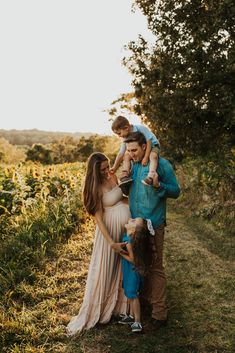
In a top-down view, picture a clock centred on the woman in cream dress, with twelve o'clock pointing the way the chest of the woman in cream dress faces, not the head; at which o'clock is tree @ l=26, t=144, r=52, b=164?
The tree is roughly at 7 o'clock from the woman in cream dress.

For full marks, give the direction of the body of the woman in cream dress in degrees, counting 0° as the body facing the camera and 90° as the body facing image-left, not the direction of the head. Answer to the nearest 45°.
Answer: approximately 315°

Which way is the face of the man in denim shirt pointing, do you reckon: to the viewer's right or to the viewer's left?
to the viewer's left

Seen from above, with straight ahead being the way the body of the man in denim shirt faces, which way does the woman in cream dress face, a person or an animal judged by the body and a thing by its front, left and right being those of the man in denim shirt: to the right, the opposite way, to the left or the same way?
to the left

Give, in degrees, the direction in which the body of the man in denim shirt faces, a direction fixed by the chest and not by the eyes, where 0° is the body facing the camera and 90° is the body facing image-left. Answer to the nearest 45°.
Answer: approximately 45°

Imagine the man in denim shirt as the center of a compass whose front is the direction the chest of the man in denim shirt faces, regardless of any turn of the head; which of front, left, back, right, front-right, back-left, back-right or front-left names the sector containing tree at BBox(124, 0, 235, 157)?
back-right

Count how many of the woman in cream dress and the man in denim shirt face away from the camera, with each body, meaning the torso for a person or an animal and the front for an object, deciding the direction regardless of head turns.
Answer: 0
